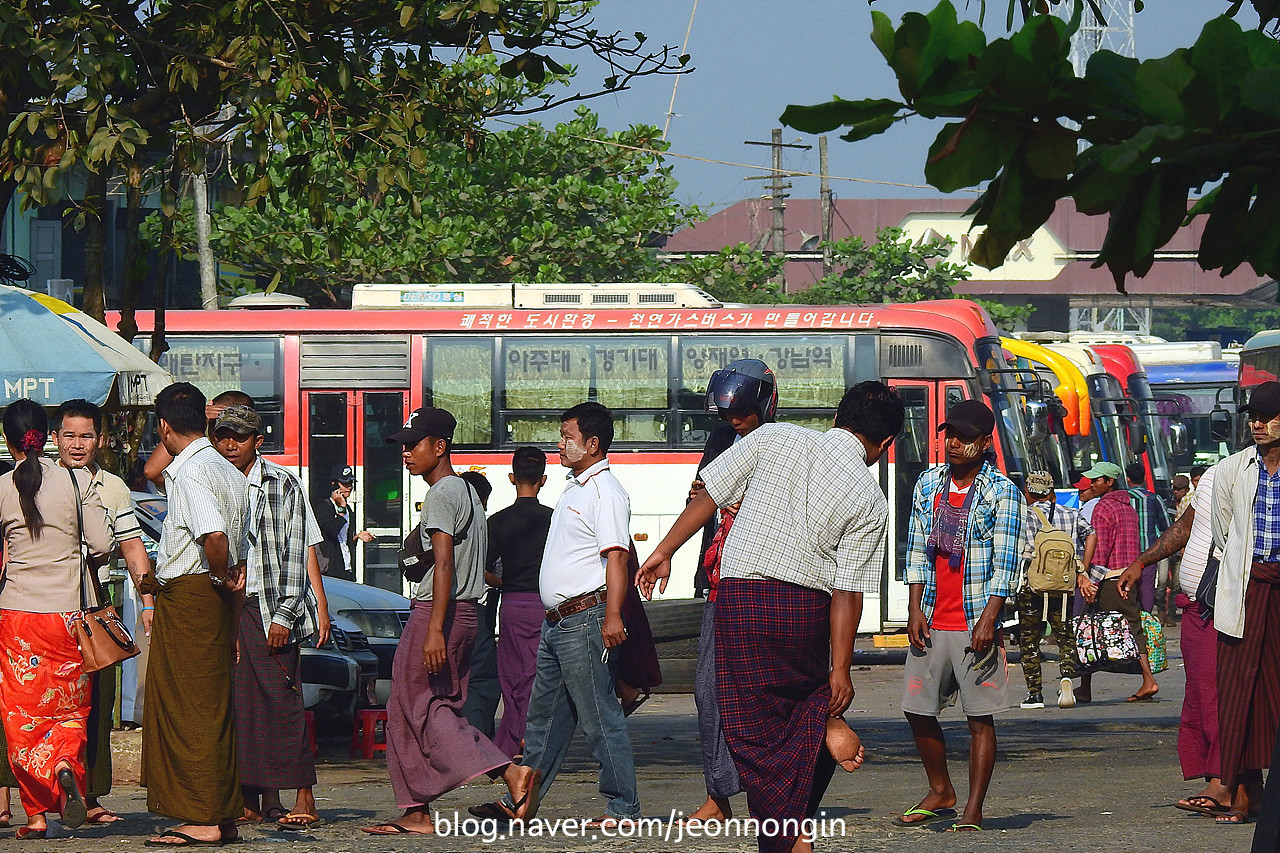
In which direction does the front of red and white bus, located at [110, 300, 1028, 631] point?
to the viewer's right

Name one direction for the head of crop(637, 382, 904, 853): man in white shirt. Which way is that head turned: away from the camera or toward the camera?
away from the camera

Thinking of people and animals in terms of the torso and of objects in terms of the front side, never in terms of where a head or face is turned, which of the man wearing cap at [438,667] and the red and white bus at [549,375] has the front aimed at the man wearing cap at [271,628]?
the man wearing cap at [438,667]

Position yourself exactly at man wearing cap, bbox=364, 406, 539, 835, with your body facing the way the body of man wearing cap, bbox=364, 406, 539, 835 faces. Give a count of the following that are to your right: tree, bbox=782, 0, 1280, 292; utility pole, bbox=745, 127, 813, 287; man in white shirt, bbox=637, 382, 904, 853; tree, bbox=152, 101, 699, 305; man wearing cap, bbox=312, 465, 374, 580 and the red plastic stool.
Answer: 4

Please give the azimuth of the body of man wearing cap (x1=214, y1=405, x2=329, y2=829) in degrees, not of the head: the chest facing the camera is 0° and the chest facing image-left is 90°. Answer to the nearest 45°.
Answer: approximately 45°

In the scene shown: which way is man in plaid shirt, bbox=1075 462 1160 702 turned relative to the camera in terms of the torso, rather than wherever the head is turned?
to the viewer's left

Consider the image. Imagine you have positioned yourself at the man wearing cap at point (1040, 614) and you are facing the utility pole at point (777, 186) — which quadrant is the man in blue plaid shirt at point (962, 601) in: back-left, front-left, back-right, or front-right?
back-left

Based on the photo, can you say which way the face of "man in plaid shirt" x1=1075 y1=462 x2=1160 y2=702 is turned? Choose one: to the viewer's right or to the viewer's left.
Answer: to the viewer's left

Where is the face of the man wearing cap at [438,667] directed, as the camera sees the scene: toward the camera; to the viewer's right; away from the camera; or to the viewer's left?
to the viewer's left

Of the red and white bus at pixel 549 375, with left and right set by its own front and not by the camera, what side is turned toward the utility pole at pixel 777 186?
left

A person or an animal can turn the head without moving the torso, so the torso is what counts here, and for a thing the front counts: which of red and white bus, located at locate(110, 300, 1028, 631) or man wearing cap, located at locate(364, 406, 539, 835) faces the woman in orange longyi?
the man wearing cap

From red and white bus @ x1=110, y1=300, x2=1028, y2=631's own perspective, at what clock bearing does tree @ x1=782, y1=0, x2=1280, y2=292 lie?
The tree is roughly at 3 o'clock from the red and white bus.

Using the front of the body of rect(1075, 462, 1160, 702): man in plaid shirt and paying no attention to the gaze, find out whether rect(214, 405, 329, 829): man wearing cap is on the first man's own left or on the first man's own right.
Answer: on the first man's own left
